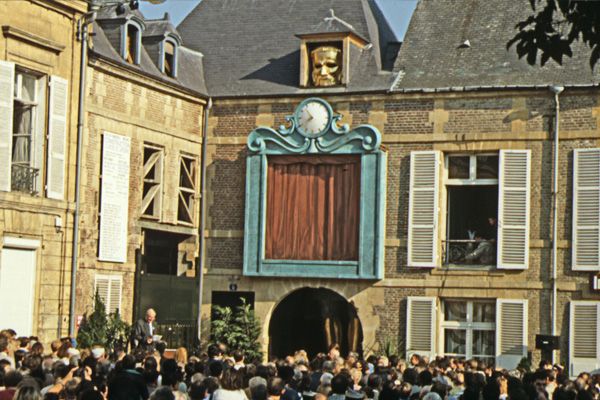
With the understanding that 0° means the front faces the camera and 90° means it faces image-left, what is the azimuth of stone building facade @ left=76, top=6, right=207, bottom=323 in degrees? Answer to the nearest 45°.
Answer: approximately 315°

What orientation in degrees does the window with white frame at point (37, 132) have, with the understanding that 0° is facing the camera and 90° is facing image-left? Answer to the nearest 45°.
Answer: approximately 315°

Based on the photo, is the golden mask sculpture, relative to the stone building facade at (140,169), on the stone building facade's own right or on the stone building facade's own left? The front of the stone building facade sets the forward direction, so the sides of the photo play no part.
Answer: on the stone building facade's own left

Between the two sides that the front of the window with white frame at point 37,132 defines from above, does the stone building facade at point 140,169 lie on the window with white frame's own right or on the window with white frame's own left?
on the window with white frame's own left

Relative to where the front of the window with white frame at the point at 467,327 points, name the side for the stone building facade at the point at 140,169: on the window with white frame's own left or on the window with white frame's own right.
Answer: on the window with white frame's own right

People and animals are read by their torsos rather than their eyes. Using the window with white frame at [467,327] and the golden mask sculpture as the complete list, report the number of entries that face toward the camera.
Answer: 2

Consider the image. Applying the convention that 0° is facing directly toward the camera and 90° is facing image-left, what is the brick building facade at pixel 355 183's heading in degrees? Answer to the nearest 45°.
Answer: approximately 0°

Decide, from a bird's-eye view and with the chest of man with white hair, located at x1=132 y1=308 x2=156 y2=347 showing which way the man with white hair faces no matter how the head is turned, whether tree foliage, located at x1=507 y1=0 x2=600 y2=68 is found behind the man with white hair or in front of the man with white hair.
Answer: in front

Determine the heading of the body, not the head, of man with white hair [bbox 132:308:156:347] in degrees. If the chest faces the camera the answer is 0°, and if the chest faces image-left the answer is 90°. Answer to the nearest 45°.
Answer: approximately 315°
